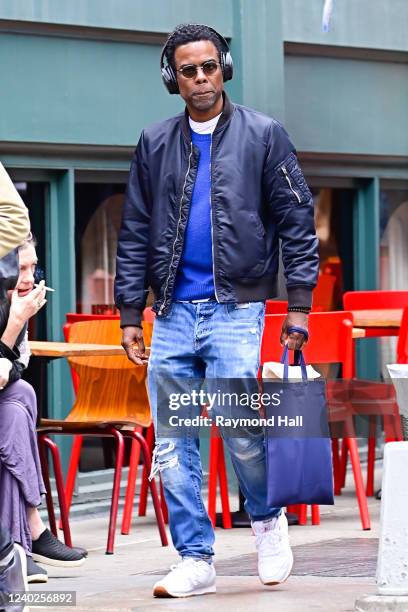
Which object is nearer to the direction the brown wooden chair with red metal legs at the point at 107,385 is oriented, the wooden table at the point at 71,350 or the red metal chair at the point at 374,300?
the wooden table
